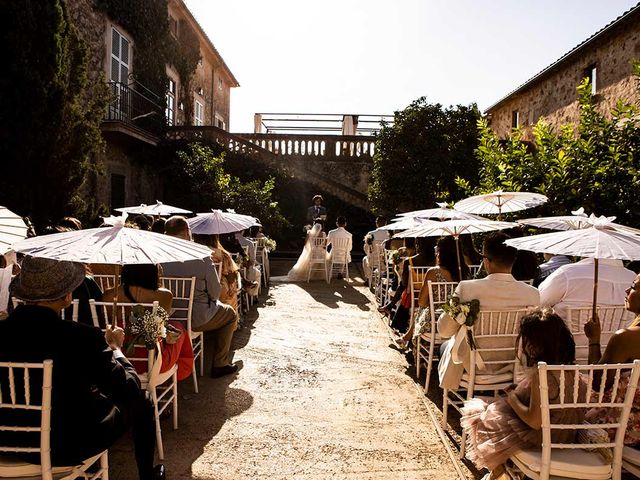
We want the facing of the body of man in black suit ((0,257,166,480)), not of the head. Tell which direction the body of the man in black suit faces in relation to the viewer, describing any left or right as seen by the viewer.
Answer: facing away from the viewer and to the right of the viewer

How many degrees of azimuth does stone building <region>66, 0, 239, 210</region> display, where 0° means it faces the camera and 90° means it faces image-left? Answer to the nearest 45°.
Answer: approximately 315°

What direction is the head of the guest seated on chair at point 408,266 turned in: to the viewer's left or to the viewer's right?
to the viewer's left

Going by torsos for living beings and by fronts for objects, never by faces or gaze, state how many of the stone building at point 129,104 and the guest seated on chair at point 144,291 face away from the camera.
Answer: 1

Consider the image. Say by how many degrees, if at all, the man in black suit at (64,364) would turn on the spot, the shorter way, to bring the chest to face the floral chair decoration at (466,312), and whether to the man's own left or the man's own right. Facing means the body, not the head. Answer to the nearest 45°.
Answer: approximately 45° to the man's own right

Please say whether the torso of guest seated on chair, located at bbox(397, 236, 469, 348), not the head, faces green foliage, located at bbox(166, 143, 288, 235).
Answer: yes

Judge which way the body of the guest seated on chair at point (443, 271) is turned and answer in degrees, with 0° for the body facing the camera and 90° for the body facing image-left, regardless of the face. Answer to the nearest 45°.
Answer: approximately 135°

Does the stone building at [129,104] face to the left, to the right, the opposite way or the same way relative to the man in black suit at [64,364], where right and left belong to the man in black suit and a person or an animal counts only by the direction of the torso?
to the right

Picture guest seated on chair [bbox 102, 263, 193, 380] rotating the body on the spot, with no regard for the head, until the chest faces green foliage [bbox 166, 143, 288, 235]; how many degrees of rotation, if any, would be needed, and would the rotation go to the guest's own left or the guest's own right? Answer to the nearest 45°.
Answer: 0° — they already face it

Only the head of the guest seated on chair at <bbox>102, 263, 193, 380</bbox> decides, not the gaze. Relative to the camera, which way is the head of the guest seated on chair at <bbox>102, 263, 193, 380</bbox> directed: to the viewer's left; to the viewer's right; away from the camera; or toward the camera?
away from the camera

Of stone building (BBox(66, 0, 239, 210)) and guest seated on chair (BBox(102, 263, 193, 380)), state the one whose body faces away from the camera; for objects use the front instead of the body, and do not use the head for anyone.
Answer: the guest seated on chair

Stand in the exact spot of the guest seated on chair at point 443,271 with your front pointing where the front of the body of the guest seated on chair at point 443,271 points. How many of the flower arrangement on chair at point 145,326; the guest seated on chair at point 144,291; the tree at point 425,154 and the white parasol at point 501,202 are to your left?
2

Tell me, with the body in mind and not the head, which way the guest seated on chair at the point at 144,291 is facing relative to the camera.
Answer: away from the camera

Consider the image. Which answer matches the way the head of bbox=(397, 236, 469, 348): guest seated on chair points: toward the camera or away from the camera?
away from the camera

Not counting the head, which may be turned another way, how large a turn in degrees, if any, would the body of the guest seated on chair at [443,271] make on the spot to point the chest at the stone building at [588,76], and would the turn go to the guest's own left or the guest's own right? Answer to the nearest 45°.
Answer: approximately 45° to the guest's own right

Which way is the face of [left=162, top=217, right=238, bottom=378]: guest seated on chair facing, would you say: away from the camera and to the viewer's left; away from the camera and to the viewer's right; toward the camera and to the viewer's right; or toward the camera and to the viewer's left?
away from the camera and to the viewer's right

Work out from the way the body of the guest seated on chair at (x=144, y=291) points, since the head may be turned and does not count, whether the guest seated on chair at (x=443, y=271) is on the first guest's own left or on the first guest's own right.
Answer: on the first guest's own right
